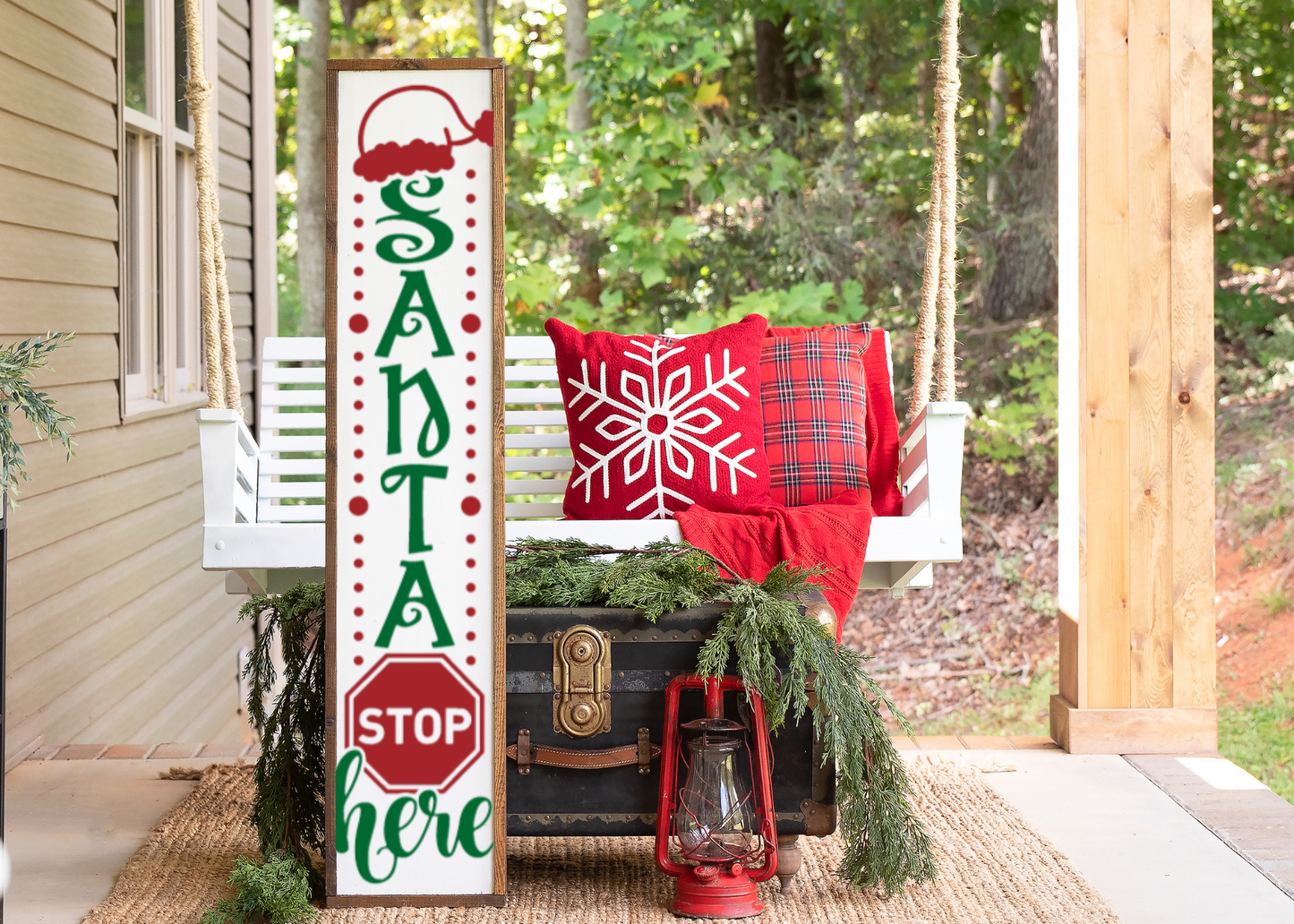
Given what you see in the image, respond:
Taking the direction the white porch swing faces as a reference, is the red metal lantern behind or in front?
in front

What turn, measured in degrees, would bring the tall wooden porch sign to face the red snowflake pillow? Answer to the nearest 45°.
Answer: approximately 135° to its left

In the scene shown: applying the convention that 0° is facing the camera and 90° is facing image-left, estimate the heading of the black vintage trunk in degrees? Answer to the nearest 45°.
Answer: approximately 0°

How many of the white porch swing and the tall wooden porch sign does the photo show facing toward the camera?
2

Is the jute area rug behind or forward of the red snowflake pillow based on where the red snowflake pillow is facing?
forward

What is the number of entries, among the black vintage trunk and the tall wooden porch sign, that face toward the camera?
2
